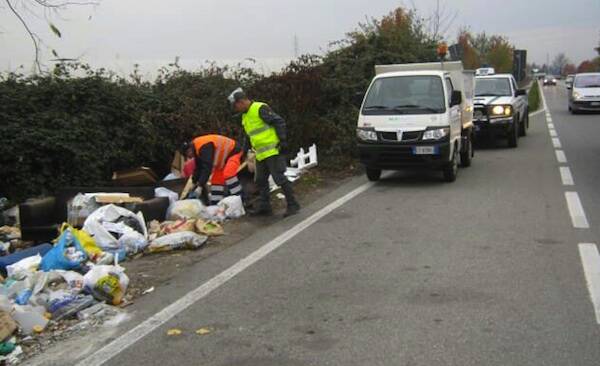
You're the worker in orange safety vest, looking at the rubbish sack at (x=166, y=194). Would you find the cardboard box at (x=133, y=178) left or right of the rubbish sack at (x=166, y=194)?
right

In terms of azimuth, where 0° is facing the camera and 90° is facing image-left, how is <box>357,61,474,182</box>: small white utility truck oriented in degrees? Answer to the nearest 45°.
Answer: approximately 0°

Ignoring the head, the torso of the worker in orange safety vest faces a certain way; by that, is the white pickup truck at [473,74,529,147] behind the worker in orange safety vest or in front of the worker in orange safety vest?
behind

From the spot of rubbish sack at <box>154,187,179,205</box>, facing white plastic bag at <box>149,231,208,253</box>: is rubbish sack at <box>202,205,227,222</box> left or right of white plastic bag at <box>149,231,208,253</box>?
left

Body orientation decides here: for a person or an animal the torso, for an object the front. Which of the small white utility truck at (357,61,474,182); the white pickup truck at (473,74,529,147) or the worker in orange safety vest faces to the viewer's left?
the worker in orange safety vest

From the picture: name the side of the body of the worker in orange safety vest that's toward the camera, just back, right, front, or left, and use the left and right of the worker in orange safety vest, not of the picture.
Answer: left

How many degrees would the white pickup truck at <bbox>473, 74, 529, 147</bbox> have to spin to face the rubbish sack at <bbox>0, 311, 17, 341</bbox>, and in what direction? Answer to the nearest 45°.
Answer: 0° — it already faces it
